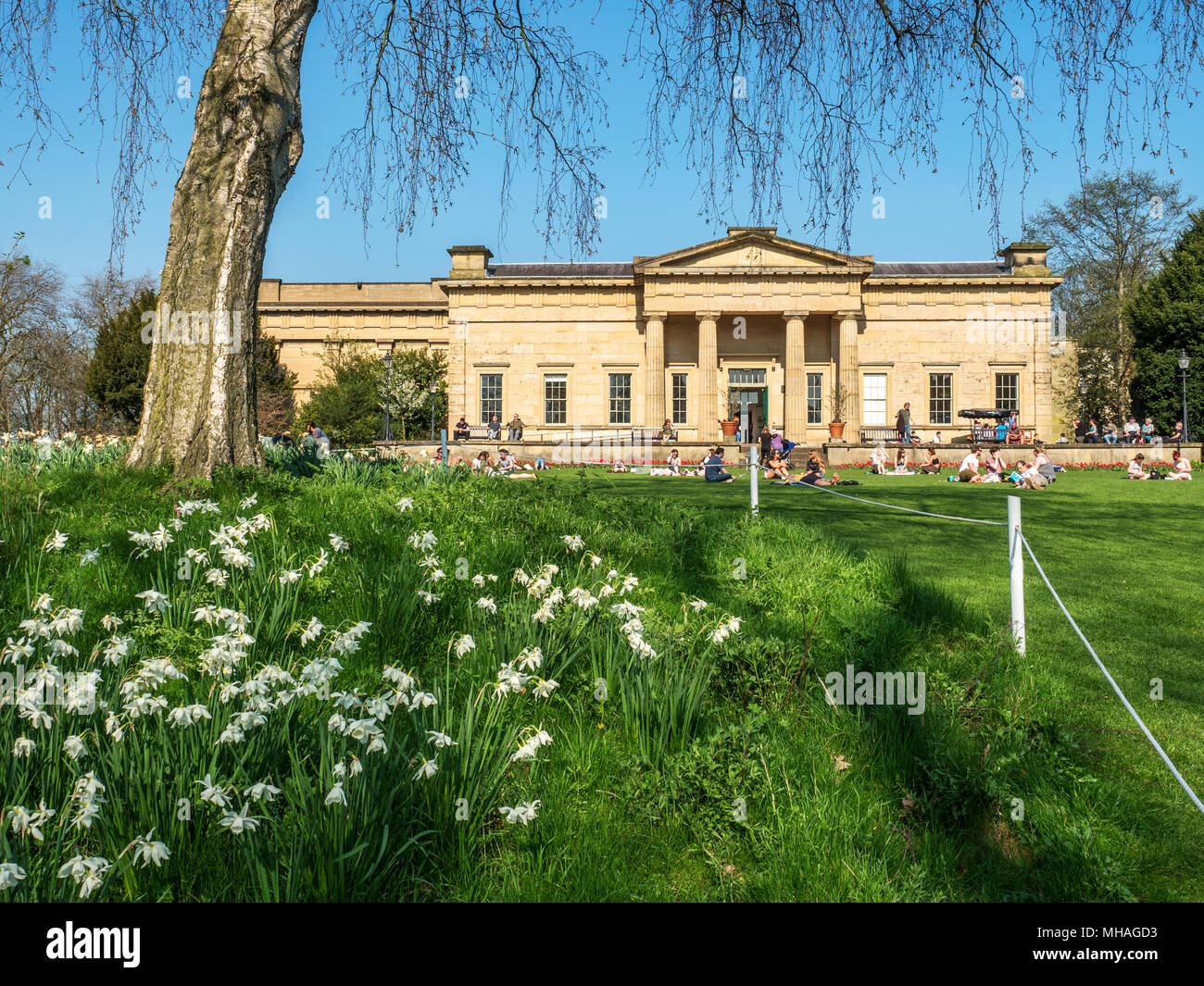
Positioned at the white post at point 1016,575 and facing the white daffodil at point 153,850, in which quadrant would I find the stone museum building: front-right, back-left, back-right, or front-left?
back-right

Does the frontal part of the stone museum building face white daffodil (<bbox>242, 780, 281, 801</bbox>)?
yes

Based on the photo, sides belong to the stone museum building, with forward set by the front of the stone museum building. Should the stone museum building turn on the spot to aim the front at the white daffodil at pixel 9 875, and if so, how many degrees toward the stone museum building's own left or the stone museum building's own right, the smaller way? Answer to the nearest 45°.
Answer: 0° — it already faces it

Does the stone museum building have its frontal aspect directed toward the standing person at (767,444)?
yes

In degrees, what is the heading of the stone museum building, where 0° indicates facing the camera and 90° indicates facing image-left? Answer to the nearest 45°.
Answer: approximately 0°

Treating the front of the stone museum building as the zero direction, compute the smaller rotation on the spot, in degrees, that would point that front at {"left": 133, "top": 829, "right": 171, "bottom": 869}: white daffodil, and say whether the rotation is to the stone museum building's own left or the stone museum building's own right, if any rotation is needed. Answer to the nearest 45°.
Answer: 0° — it already faces it

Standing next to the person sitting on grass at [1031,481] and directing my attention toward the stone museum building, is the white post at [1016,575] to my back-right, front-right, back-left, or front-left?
back-left

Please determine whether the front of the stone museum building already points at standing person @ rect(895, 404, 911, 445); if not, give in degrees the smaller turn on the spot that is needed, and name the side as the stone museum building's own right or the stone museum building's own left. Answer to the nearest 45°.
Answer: approximately 45° to the stone museum building's own left
